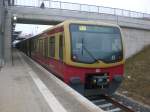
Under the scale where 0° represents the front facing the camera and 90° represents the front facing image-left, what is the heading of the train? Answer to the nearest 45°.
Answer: approximately 315°
